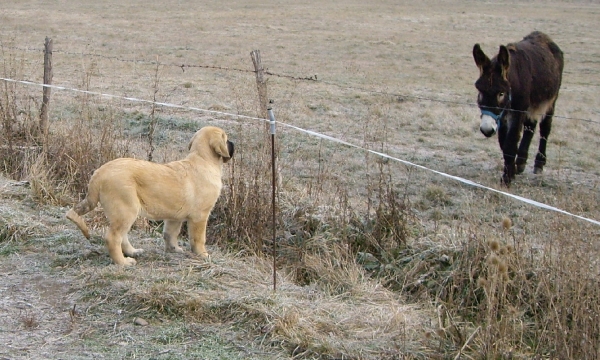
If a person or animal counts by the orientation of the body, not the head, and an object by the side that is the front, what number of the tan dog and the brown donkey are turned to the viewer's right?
1

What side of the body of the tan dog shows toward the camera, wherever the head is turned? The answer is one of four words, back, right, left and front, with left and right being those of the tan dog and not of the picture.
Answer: right

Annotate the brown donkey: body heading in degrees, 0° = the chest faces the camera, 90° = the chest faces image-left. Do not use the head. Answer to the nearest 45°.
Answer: approximately 45°

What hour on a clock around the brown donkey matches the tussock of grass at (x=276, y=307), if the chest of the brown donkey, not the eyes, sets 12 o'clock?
The tussock of grass is roughly at 11 o'clock from the brown donkey.

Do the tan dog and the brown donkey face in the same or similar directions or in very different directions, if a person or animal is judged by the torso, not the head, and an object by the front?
very different directions
